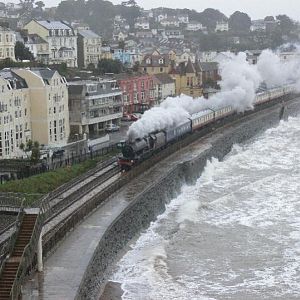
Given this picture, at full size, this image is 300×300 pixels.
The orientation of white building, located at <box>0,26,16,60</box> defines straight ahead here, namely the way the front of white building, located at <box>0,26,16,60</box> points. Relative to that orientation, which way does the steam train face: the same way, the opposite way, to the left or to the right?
to the right

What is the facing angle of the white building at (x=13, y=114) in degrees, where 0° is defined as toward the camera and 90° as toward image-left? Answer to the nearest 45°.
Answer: approximately 315°

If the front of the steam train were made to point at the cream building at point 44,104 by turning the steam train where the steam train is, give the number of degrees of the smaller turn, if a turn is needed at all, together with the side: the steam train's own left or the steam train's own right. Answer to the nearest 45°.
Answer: approximately 90° to the steam train's own right

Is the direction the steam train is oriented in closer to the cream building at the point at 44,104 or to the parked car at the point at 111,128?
the cream building

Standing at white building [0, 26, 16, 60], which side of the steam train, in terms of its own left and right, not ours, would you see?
right

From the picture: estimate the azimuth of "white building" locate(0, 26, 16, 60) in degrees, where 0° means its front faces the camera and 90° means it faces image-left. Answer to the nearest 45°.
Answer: approximately 315°

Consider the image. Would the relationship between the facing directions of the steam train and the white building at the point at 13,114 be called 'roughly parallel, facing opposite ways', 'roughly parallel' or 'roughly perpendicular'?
roughly perpendicular
